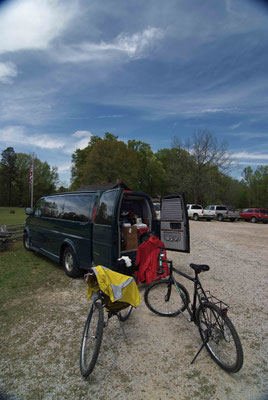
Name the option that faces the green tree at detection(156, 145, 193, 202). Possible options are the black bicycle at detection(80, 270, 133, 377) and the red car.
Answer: the red car

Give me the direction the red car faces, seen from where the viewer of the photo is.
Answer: facing away from the viewer and to the left of the viewer

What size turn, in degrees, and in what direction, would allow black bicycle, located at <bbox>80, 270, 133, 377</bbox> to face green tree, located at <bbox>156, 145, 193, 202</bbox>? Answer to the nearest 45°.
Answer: approximately 135° to its right

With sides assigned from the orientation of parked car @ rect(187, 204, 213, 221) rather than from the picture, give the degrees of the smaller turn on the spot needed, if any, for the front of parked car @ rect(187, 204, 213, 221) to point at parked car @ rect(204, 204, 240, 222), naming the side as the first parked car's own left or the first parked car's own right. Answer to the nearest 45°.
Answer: approximately 135° to the first parked car's own right

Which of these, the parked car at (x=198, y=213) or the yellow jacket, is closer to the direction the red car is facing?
the parked car

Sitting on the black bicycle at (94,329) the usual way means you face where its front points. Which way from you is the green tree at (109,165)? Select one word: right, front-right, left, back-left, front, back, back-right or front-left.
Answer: back-right

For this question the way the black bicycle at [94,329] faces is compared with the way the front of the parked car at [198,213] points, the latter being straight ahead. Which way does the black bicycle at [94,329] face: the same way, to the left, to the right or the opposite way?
to the left

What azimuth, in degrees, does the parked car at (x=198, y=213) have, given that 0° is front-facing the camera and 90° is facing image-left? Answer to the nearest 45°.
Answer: approximately 135°

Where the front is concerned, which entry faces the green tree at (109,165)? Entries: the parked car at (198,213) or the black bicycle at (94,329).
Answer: the parked car
